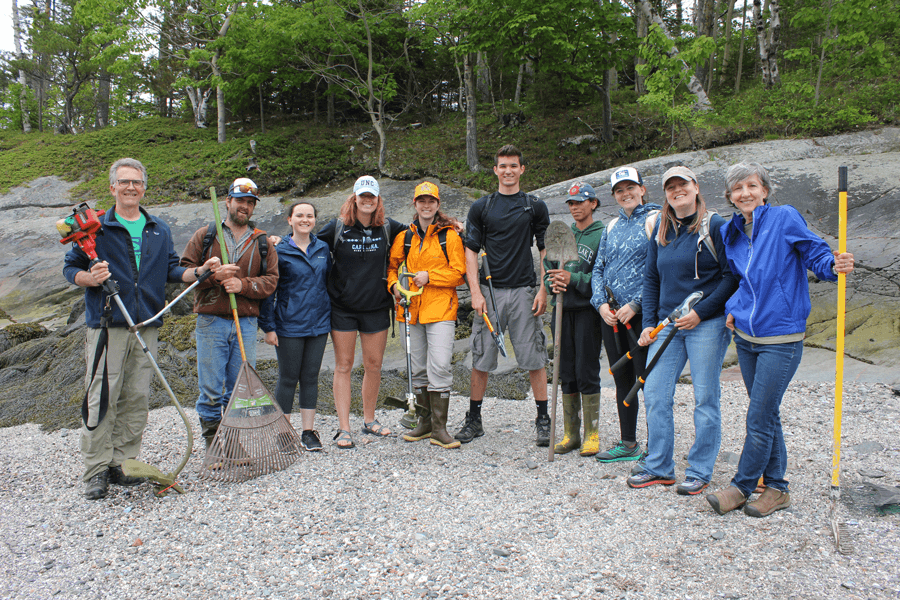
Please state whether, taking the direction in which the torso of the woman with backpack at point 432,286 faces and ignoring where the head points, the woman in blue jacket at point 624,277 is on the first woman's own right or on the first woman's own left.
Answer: on the first woman's own left

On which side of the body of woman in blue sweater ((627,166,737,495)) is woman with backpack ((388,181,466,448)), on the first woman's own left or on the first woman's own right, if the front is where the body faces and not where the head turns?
on the first woman's own right

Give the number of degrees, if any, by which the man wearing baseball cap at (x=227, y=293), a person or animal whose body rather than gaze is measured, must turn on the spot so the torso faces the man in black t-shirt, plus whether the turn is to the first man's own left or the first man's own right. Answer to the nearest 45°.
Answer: approximately 90° to the first man's own left

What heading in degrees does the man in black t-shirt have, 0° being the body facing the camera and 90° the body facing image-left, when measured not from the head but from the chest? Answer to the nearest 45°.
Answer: approximately 0°
